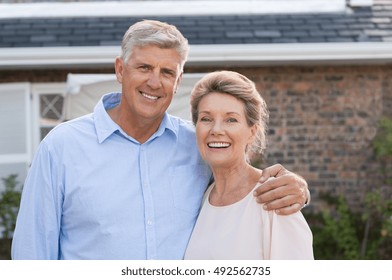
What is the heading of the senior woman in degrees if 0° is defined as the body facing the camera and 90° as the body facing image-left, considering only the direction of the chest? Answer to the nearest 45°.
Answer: approximately 45°

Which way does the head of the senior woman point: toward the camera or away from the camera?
toward the camera
